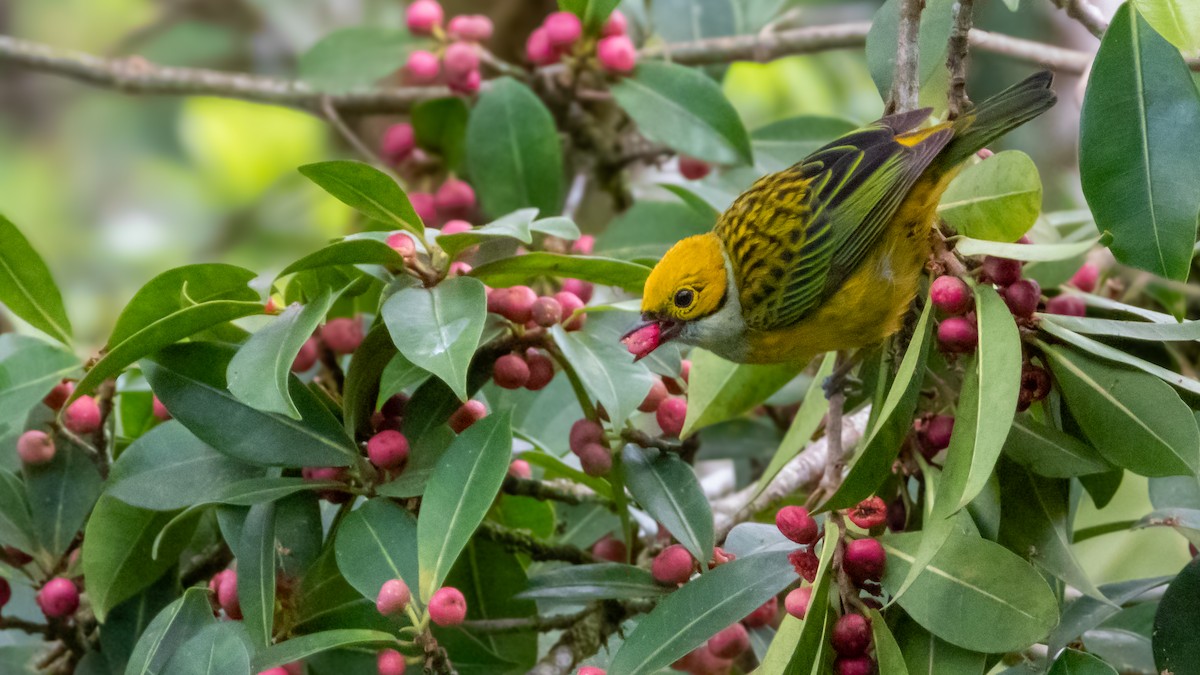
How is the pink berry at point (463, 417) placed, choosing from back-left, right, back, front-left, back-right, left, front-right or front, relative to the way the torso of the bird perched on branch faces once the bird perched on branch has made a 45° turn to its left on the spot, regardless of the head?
front

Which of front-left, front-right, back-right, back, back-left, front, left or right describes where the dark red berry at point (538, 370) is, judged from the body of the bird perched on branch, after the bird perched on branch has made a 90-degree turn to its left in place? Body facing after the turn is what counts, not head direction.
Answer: front-right

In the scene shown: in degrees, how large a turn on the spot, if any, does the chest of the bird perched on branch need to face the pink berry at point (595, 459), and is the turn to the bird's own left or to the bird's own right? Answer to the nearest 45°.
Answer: approximately 45° to the bird's own left

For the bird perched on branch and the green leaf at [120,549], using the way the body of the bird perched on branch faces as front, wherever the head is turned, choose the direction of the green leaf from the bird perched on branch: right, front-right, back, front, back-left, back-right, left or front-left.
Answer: front-left

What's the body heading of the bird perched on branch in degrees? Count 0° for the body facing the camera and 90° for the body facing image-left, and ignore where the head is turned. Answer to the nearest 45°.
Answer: approximately 90°

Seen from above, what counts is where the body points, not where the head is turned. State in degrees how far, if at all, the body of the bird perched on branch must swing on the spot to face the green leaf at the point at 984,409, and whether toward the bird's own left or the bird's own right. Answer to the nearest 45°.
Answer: approximately 180°

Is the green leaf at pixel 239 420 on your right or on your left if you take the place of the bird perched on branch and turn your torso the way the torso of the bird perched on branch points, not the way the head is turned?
on your left

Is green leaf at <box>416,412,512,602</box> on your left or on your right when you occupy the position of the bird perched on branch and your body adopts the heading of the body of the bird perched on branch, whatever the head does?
on your left

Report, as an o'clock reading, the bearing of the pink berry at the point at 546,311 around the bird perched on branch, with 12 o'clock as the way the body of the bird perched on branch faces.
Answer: The pink berry is roughly at 12 o'clock from the bird perched on branch.

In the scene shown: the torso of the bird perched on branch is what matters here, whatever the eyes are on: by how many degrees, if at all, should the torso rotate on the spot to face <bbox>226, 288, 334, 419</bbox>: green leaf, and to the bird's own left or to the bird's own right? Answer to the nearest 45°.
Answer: approximately 45° to the bird's own left

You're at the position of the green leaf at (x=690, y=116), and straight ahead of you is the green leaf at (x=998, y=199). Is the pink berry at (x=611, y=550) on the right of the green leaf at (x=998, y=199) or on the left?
right

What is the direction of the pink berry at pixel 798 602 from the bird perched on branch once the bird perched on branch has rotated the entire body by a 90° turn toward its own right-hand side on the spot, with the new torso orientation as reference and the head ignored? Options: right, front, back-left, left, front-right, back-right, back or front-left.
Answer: back
